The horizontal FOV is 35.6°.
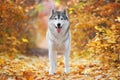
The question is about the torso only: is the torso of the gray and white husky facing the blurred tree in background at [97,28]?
no

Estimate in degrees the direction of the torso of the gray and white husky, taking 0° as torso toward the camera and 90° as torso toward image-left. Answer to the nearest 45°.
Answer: approximately 0°
